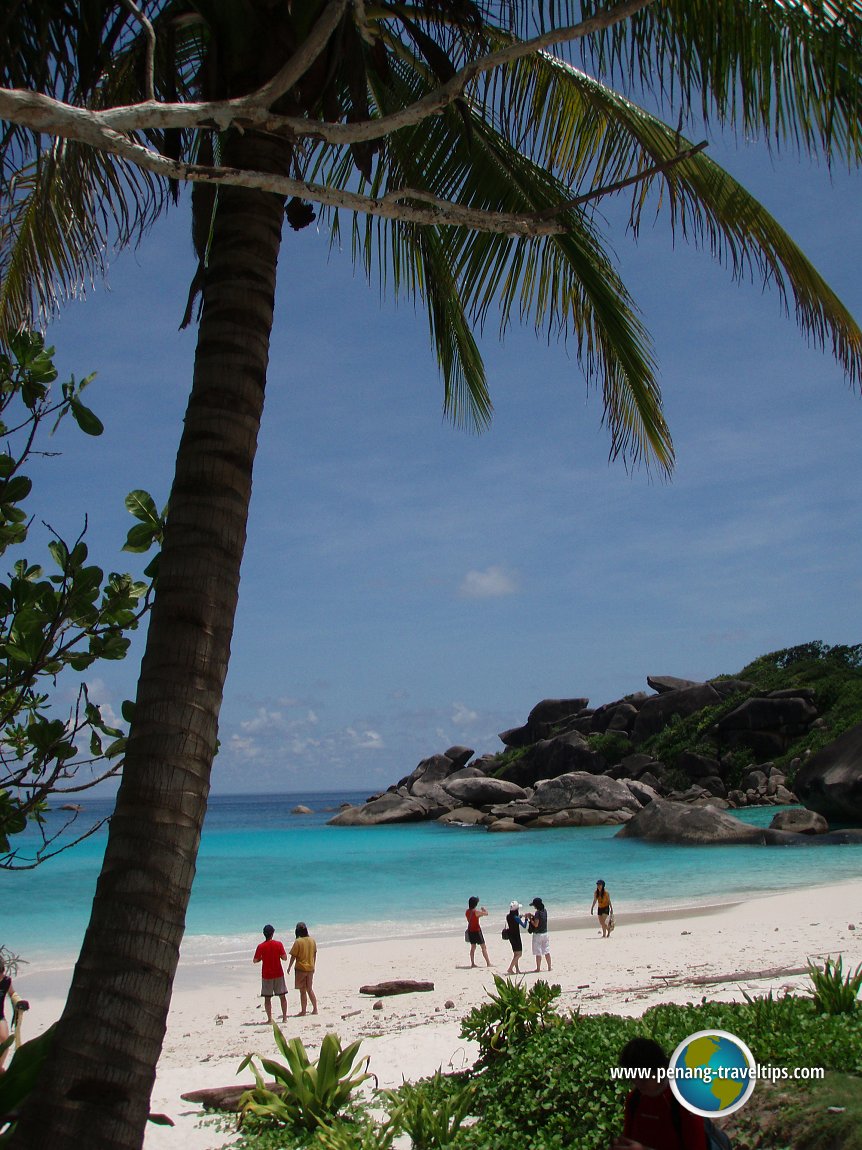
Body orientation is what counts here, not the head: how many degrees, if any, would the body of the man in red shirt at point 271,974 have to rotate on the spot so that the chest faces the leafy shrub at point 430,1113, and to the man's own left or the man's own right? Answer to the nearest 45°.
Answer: approximately 180°

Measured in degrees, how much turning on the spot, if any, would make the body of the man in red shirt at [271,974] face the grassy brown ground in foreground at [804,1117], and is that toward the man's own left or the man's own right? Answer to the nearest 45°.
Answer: approximately 180°

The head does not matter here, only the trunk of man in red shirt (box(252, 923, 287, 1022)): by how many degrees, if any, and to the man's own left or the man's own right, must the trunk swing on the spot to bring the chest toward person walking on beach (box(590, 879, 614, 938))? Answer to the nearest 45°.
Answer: approximately 45° to the man's own right

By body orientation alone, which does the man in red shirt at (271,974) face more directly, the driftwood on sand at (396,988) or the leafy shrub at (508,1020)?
the driftwood on sand

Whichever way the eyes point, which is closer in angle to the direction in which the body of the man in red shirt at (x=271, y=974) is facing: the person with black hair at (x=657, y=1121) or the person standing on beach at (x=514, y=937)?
the person standing on beach

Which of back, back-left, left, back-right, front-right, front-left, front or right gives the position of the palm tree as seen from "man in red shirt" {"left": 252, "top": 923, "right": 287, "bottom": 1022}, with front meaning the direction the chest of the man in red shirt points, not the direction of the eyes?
back

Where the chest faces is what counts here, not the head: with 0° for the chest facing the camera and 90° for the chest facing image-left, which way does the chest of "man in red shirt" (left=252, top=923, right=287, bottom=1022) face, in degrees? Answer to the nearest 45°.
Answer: approximately 180°

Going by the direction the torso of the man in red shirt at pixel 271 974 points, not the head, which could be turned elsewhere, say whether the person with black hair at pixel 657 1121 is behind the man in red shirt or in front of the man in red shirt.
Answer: behind

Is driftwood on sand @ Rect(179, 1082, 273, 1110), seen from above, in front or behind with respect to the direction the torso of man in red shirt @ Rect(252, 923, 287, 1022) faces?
behind

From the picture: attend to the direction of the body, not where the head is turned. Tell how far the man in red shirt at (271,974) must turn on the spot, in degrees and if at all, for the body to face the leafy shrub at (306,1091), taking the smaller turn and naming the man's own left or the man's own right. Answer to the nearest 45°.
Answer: approximately 180°

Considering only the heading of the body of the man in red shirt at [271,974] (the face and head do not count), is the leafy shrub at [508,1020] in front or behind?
behind
